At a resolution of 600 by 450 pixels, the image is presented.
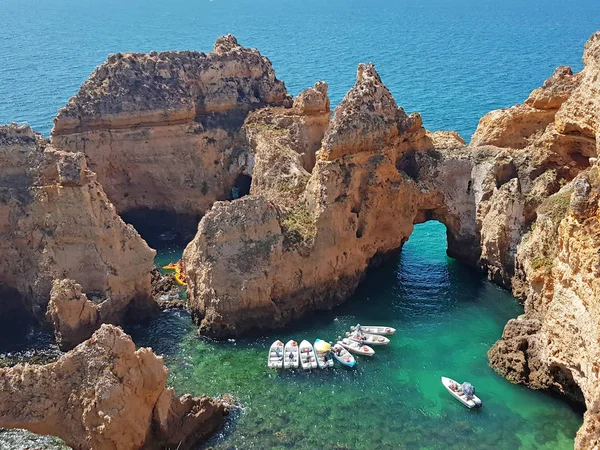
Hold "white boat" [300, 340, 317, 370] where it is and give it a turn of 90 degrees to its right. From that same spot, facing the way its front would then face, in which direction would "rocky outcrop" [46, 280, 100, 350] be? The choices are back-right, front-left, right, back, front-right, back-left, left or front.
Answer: back

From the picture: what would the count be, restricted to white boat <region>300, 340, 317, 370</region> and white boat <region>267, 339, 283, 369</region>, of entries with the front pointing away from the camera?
2

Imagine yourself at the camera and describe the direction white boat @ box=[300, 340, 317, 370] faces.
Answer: facing away from the viewer

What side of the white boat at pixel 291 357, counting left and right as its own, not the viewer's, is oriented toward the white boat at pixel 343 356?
right

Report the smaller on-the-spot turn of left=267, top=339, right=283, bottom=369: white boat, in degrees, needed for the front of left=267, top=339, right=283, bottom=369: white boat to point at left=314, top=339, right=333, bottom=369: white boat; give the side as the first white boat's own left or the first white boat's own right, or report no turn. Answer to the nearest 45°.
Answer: approximately 90° to the first white boat's own right

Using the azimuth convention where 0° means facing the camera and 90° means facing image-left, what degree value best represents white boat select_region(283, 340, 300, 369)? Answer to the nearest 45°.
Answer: approximately 180°

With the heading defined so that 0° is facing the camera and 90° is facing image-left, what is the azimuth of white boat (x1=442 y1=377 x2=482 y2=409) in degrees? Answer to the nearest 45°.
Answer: approximately 135°

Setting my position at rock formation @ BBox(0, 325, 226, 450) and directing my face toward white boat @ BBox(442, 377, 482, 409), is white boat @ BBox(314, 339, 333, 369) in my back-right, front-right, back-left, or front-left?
front-left

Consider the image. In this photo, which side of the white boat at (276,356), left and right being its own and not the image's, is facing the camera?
back

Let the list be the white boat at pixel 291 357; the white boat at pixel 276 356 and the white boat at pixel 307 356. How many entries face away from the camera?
3

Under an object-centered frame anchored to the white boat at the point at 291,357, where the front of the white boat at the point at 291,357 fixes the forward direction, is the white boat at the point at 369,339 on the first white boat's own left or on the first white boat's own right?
on the first white boat's own right

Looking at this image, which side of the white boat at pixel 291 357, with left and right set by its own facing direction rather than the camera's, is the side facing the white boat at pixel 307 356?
right

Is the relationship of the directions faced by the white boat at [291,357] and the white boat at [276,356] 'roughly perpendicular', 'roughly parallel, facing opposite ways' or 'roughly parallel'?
roughly parallel
